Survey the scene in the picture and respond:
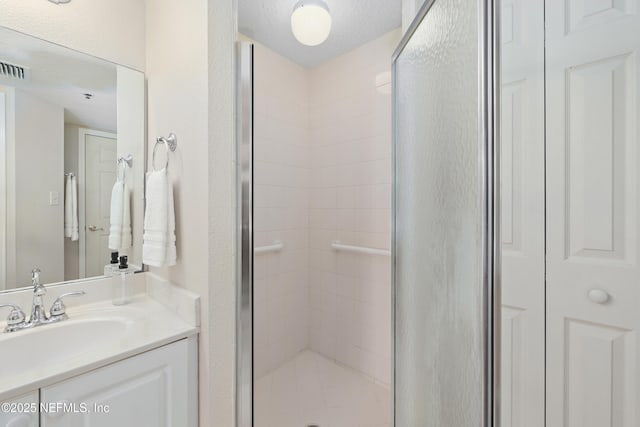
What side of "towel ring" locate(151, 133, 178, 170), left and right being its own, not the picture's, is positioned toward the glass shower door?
left

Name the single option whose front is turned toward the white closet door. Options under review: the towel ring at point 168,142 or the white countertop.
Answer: the white countertop

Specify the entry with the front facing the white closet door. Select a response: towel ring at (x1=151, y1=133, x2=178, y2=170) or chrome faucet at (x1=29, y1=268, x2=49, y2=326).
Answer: the chrome faucet

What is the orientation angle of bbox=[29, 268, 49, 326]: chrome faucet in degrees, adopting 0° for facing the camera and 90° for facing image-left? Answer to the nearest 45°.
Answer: approximately 315°

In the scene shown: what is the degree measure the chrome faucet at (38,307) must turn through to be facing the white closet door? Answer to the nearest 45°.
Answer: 0° — it already faces it

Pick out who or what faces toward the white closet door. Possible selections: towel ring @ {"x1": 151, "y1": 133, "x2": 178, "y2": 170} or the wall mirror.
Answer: the wall mirror

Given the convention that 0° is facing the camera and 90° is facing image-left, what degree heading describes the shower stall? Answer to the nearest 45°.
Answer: approximately 0°

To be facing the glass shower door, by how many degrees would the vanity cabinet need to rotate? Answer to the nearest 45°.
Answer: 0° — it already faces it
